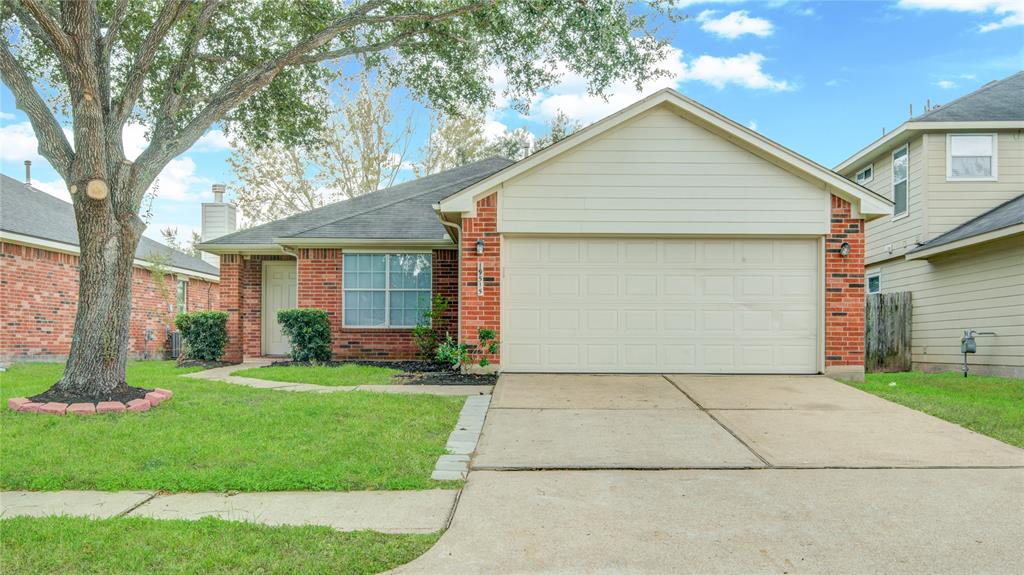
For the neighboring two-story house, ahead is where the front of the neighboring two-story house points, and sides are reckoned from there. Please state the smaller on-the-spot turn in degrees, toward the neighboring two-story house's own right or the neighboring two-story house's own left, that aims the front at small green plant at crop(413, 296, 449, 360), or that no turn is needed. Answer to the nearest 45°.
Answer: approximately 45° to the neighboring two-story house's own right

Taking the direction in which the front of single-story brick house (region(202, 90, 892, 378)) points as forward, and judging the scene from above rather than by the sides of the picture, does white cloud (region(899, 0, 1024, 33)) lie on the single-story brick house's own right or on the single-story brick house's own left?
on the single-story brick house's own left

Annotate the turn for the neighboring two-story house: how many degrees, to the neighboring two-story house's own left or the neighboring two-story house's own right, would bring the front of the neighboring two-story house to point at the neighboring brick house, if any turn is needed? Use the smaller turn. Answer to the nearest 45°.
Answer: approximately 45° to the neighboring two-story house's own right

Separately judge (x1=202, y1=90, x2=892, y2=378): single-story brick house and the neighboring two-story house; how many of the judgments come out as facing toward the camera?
2

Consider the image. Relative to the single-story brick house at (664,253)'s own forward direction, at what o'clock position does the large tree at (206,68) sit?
The large tree is roughly at 3 o'clock from the single-story brick house.

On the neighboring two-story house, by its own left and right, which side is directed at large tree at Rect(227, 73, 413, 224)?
right

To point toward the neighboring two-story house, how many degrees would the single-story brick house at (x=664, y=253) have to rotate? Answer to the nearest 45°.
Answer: approximately 135° to its left
